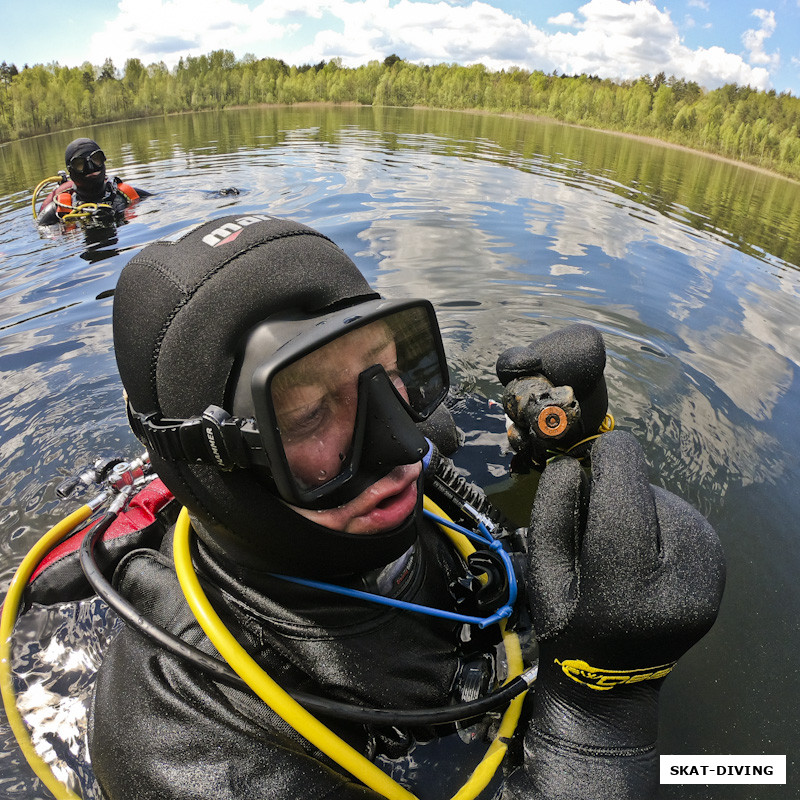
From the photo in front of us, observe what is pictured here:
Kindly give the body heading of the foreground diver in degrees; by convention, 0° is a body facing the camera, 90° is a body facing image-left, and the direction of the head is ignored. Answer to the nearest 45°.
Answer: approximately 315°

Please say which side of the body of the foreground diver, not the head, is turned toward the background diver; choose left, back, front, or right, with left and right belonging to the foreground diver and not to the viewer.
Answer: back
